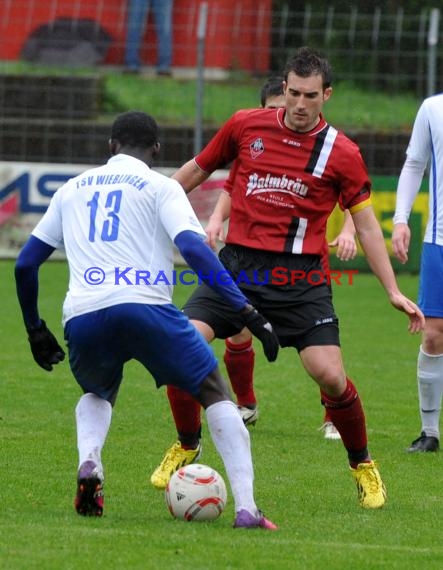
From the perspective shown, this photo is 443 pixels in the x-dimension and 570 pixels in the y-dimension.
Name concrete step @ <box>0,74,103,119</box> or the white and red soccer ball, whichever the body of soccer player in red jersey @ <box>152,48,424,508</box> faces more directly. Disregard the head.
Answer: the white and red soccer ball

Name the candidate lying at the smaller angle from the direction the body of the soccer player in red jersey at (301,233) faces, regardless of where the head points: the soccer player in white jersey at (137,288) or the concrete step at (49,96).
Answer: the soccer player in white jersey

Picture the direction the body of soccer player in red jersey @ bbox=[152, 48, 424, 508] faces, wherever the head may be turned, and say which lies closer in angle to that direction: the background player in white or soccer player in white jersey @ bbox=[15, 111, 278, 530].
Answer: the soccer player in white jersey

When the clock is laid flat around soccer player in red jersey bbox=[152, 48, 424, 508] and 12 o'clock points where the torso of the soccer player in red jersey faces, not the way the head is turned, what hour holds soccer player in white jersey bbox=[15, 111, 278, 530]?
The soccer player in white jersey is roughly at 1 o'clock from the soccer player in red jersey.

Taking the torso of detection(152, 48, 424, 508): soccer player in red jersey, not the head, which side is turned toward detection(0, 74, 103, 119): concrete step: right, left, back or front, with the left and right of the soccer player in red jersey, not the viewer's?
back

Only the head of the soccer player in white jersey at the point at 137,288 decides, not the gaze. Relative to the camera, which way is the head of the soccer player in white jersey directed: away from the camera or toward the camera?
away from the camera

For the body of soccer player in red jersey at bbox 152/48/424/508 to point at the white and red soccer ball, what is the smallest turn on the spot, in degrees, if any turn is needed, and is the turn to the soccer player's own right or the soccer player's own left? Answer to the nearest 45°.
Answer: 0° — they already face it

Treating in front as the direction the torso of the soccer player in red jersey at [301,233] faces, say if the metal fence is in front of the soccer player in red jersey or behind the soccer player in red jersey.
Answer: behind

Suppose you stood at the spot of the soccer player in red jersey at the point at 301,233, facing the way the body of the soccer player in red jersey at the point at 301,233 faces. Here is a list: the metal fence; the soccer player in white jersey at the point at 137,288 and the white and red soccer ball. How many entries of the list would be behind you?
1

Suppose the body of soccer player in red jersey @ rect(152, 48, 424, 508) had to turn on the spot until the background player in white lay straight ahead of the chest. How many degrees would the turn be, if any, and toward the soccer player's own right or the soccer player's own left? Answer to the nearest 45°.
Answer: approximately 135° to the soccer player's own left

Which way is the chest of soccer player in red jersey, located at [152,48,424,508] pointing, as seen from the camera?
toward the camera
